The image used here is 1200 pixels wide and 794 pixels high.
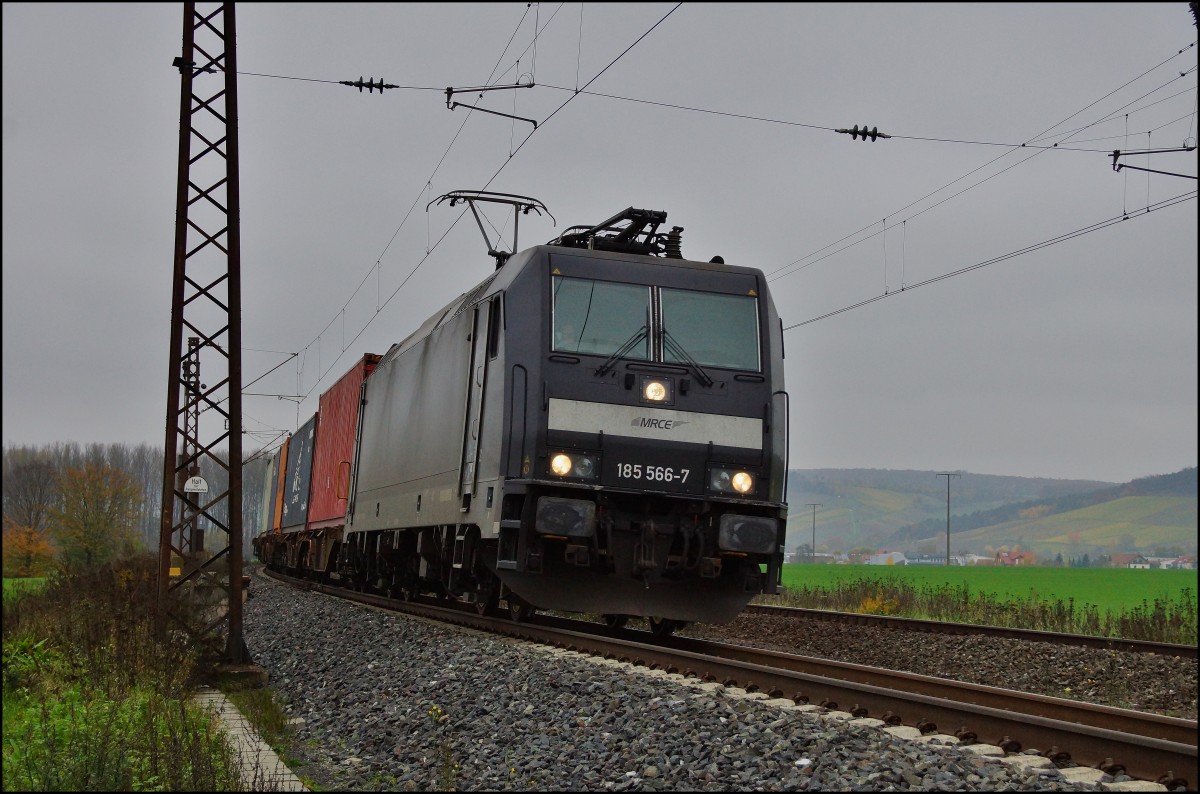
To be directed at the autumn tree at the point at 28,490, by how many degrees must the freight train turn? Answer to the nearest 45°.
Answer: approximately 135° to its right

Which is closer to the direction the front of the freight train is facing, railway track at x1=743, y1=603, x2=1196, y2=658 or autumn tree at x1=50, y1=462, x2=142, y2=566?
the railway track

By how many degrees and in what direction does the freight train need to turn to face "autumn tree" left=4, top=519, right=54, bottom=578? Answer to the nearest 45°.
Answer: approximately 135° to its right

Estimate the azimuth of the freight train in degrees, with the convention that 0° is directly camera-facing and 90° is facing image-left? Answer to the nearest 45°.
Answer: approximately 315°

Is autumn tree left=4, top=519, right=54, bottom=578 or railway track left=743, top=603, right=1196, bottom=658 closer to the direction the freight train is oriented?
the railway track

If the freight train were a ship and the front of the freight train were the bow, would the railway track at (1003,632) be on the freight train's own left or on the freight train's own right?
on the freight train's own left
